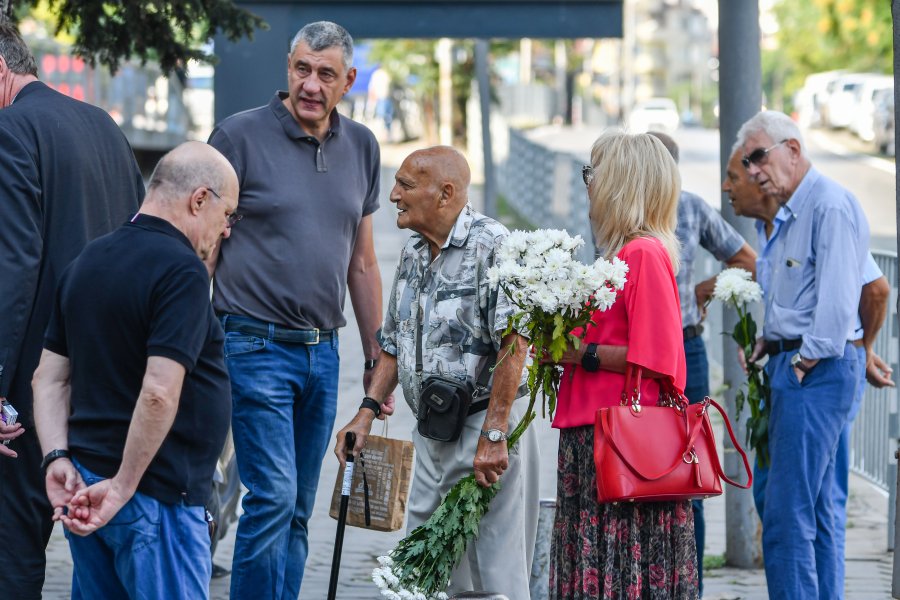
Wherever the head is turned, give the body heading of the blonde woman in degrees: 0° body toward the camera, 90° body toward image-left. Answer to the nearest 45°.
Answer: approximately 90°

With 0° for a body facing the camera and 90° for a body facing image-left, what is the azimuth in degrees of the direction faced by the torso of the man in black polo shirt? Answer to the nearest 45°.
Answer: approximately 225°

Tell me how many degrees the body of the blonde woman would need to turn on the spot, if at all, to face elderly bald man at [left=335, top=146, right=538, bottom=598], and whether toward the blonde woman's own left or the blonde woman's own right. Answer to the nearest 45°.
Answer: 0° — they already face them

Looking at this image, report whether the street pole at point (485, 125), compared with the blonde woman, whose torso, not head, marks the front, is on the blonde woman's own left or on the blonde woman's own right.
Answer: on the blonde woman's own right

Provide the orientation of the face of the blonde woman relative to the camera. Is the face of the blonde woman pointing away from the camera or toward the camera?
away from the camera

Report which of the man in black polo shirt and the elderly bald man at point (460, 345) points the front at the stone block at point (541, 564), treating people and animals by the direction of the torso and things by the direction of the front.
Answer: the man in black polo shirt
